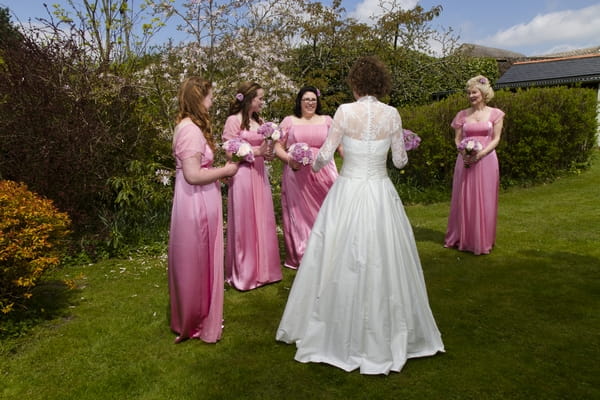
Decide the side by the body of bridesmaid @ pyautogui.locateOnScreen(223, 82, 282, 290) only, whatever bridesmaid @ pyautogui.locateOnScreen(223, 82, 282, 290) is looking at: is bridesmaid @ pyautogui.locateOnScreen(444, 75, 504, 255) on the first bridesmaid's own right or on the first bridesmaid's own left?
on the first bridesmaid's own left

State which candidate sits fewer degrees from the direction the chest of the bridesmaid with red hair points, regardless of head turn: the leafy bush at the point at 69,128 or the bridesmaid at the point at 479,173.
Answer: the bridesmaid

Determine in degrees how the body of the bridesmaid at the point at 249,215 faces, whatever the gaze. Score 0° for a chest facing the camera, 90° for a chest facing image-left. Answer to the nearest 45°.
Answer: approximately 315°

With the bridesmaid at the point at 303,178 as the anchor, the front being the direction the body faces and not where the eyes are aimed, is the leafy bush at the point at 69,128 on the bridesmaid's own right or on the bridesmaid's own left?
on the bridesmaid's own right

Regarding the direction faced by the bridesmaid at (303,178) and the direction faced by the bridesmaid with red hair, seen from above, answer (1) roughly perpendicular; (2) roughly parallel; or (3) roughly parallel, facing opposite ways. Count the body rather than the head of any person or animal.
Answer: roughly perpendicular

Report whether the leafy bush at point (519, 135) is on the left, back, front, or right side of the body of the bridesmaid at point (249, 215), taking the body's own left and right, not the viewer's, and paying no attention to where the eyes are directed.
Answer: left

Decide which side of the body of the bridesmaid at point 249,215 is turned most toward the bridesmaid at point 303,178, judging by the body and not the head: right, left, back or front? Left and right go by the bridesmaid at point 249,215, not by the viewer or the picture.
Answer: left

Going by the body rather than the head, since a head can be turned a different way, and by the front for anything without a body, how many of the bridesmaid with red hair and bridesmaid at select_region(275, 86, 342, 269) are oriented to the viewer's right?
1

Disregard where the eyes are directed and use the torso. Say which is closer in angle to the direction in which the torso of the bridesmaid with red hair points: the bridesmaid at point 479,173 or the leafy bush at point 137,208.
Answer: the bridesmaid

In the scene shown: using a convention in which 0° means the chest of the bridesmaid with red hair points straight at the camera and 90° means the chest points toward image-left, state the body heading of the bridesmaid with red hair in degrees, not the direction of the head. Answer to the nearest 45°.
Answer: approximately 270°

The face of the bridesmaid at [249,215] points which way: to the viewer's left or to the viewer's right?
to the viewer's right

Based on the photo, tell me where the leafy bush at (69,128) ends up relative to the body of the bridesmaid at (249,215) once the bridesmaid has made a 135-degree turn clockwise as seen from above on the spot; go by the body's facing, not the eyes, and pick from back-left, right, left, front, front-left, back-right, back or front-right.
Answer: front-right

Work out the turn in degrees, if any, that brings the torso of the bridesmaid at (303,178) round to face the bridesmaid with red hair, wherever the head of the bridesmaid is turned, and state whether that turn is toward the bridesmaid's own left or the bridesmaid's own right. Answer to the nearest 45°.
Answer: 0° — they already face them

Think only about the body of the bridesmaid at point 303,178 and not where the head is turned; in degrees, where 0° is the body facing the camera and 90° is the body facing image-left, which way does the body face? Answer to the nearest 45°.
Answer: approximately 0°
